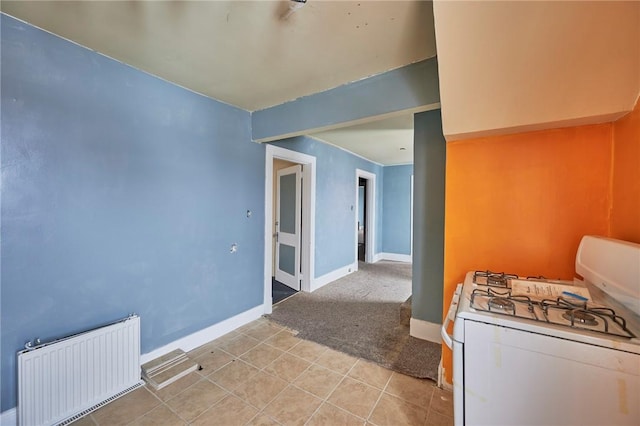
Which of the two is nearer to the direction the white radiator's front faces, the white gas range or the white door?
the white gas range

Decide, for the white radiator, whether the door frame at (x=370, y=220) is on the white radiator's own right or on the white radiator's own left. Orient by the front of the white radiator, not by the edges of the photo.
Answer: on the white radiator's own left
